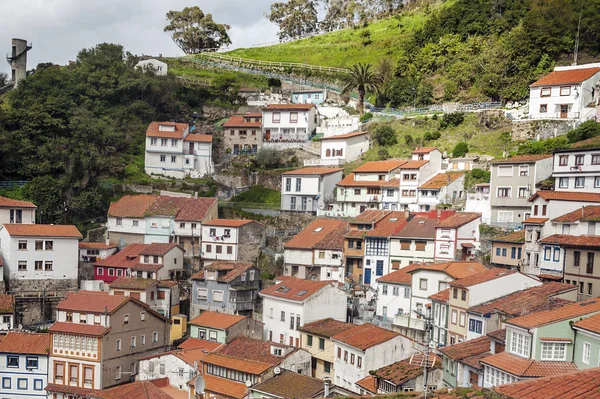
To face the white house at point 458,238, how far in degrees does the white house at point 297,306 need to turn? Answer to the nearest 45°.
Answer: approximately 135° to its left

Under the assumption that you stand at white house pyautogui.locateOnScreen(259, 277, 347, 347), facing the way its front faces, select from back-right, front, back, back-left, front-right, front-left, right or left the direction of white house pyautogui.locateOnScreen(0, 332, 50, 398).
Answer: front-right

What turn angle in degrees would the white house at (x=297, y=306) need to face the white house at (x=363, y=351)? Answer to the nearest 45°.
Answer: approximately 90° to its left

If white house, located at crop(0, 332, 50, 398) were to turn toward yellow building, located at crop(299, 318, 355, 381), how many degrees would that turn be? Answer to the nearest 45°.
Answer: approximately 45° to its left

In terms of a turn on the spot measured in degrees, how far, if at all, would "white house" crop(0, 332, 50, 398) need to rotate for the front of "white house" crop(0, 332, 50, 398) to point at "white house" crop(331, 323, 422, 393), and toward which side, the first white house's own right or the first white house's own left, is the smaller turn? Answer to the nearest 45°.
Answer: approximately 45° to the first white house's own left

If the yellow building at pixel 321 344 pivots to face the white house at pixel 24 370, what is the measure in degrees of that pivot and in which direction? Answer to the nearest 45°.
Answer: approximately 45° to its right

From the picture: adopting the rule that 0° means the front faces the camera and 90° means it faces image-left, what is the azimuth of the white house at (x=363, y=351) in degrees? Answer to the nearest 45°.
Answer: approximately 45°

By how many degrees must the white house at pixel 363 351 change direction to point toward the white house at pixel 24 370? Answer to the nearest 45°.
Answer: approximately 45° to its right

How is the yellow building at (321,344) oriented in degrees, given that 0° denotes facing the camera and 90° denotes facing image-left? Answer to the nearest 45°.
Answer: approximately 45°

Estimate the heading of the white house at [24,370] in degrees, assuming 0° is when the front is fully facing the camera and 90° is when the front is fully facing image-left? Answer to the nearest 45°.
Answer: approximately 0°
